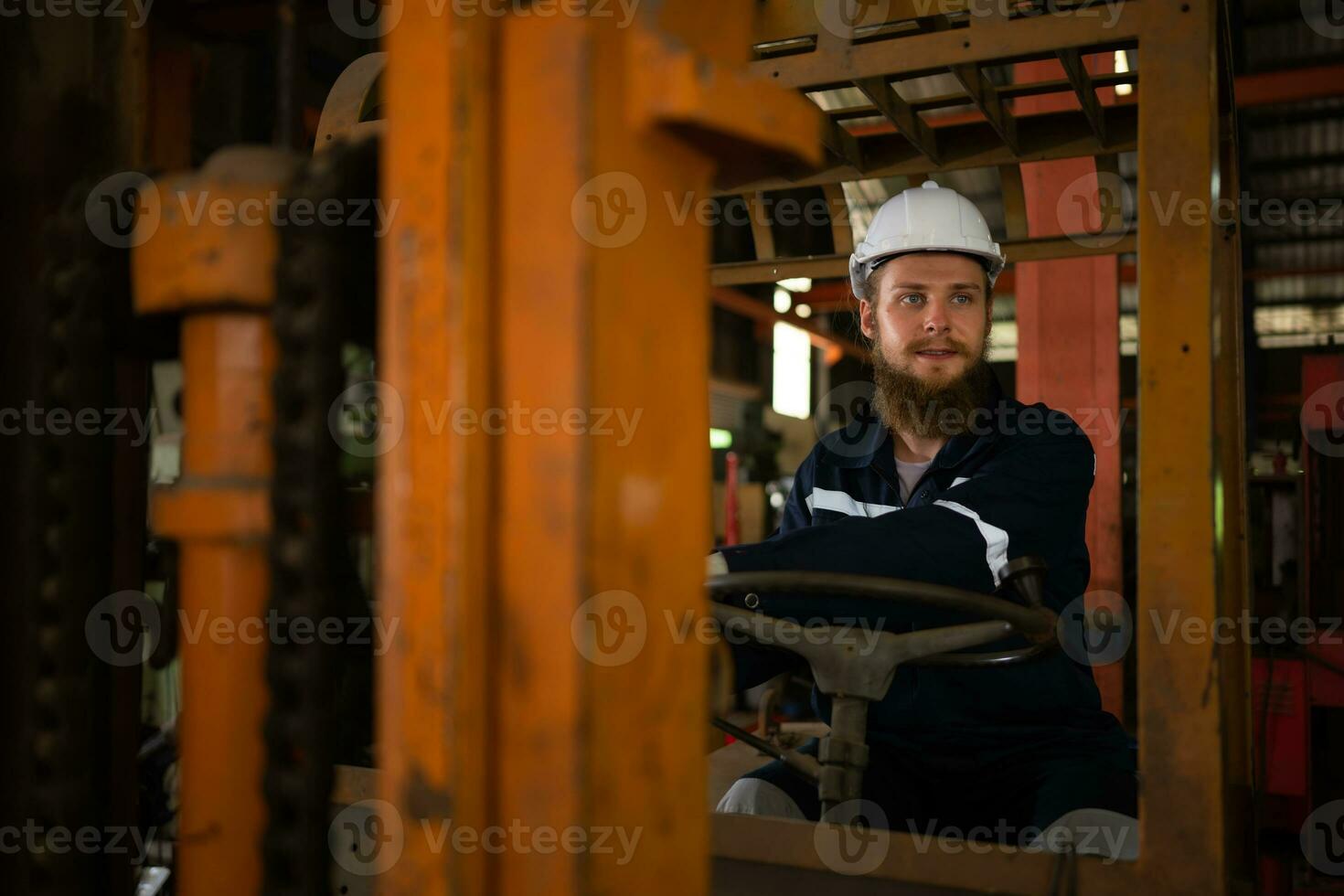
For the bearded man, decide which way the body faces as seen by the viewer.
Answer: toward the camera

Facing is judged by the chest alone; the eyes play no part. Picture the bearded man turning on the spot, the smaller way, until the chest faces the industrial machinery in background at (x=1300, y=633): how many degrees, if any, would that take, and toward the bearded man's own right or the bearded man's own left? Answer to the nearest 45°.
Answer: approximately 135° to the bearded man's own left
